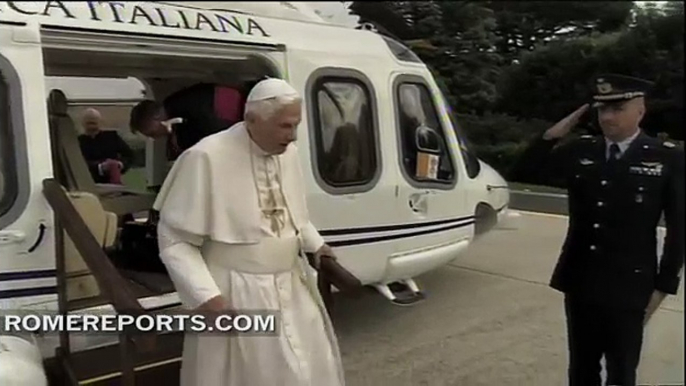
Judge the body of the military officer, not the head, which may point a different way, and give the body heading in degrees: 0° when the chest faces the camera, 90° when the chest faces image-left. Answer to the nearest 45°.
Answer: approximately 45°

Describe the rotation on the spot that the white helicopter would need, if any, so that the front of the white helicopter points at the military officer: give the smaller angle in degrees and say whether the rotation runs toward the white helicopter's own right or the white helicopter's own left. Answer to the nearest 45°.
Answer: approximately 90° to the white helicopter's own right

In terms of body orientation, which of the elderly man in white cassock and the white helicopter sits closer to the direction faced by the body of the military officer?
the elderly man in white cassock

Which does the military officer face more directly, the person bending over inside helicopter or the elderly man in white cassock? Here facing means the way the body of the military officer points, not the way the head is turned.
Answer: the elderly man in white cassock

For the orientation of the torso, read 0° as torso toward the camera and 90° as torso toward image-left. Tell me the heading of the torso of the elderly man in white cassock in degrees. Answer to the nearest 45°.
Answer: approximately 315°

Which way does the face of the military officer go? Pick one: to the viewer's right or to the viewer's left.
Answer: to the viewer's left

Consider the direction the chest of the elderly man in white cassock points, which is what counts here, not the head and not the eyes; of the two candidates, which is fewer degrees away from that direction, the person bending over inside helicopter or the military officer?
the military officer

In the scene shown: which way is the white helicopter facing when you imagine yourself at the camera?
facing away from the viewer and to the right of the viewer

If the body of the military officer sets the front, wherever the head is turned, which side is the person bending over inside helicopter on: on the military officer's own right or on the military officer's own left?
on the military officer's own right

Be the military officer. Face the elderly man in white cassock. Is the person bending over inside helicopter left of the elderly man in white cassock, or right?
right
